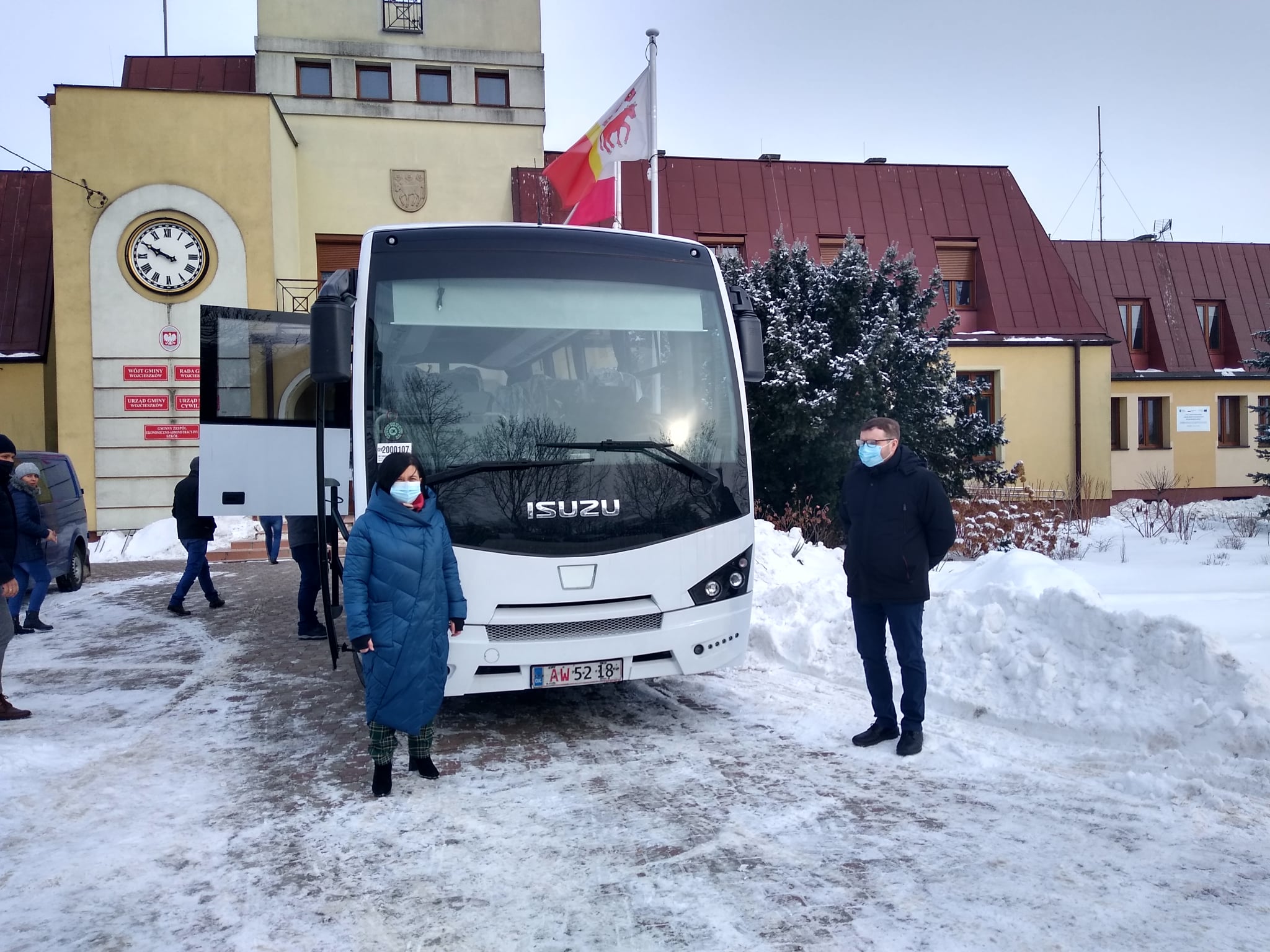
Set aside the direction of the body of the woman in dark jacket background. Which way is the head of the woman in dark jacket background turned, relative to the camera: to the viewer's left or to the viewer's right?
to the viewer's right

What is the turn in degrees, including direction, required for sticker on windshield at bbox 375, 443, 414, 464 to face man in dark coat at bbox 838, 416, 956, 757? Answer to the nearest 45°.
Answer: approximately 90° to its left

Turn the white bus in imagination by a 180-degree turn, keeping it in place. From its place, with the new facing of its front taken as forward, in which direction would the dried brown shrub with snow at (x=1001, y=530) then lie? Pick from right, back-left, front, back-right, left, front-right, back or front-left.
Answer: front-right

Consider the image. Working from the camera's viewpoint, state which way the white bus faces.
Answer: facing the viewer

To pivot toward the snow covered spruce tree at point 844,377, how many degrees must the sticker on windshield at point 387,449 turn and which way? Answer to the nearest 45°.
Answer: approximately 135° to its left

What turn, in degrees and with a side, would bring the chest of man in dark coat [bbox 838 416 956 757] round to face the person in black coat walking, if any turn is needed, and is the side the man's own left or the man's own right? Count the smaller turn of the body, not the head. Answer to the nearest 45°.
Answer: approximately 90° to the man's own right

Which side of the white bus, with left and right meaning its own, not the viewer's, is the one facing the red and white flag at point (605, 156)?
back

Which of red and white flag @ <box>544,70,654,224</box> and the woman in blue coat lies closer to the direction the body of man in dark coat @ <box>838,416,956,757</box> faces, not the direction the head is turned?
the woman in blue coat

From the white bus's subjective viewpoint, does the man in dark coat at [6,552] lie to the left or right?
on its right

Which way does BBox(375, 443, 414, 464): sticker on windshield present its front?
toward the camera

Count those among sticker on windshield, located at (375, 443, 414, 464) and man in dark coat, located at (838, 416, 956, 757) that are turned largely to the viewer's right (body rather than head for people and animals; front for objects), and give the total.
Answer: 0

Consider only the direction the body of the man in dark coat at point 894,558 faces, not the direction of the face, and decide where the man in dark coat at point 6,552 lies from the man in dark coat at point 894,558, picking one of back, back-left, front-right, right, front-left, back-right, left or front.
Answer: front-right

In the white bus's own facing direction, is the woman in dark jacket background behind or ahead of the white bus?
behind
